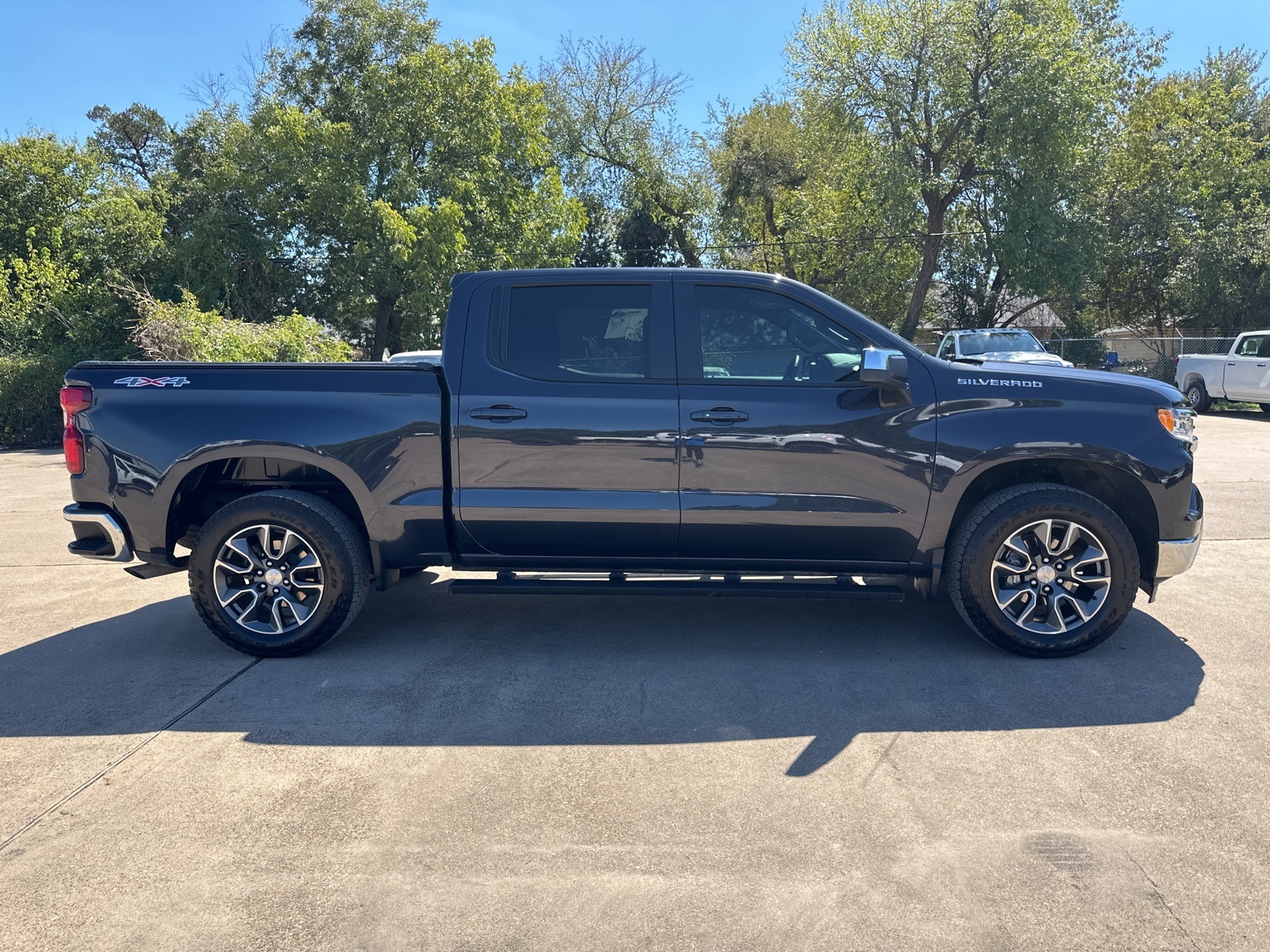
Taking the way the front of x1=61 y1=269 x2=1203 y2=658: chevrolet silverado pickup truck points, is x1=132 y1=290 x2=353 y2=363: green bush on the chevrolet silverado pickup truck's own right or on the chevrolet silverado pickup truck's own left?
on the chevrolet silverado pickup truck's own left

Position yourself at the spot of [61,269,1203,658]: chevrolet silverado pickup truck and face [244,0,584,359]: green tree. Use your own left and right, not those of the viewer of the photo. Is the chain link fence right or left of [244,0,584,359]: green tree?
right

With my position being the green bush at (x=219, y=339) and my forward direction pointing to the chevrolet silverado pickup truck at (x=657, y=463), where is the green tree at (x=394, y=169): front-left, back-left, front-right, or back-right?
back-left

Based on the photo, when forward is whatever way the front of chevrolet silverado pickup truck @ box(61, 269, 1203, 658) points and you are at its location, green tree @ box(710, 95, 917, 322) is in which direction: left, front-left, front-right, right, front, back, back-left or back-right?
left

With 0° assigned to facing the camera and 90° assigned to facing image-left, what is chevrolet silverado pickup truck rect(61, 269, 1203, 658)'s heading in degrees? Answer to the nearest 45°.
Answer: approximately 270°

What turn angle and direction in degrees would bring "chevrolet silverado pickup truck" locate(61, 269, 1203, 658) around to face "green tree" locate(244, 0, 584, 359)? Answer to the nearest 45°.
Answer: approximately 90° to its left

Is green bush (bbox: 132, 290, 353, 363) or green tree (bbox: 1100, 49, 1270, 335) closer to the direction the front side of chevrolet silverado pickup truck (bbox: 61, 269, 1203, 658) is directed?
the green tree

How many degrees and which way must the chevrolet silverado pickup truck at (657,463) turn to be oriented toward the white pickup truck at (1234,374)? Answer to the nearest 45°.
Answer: approximately 45° to its left

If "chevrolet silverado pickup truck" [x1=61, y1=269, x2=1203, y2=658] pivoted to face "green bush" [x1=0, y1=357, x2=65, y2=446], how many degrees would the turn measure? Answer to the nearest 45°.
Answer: approximately 135° to its left

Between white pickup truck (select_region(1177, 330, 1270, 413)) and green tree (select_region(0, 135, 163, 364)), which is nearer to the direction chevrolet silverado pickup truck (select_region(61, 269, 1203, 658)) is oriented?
the white pickup truck
